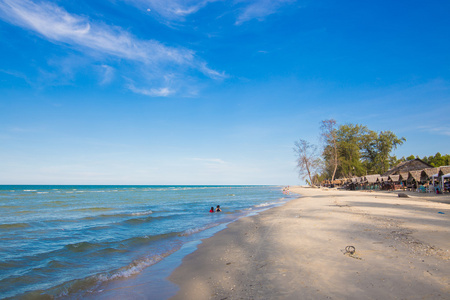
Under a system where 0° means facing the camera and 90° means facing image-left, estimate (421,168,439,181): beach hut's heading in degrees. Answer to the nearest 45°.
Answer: approximately 45°

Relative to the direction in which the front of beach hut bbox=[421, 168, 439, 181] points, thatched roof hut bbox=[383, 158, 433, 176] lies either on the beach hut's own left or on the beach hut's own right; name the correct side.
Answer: on the beach hut's own right

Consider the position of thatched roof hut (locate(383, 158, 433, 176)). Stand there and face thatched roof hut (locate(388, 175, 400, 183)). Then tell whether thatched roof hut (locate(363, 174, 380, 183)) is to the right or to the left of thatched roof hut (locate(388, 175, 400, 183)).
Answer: right

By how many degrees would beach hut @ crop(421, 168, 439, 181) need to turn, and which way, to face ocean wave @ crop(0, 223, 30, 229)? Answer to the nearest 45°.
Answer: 0° — it already faces it

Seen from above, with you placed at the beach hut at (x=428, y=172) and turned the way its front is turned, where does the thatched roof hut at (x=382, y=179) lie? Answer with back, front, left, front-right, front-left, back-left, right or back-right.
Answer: right

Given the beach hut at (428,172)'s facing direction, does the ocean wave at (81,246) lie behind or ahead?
ahead
